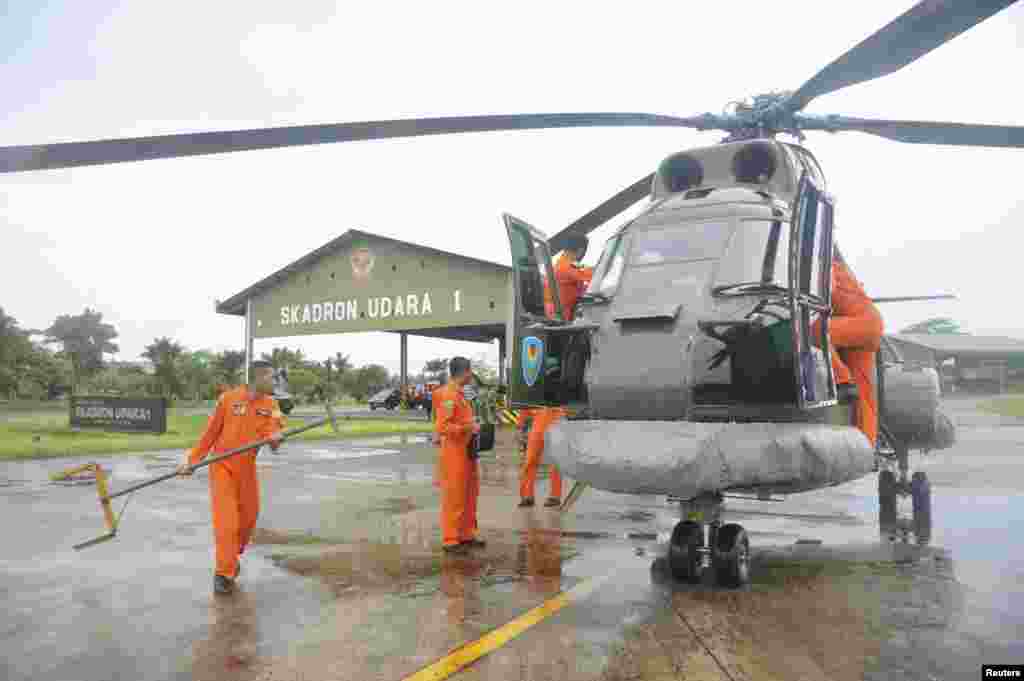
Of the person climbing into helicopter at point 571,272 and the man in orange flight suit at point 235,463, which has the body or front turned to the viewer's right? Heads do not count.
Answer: the person climbing into helicopter

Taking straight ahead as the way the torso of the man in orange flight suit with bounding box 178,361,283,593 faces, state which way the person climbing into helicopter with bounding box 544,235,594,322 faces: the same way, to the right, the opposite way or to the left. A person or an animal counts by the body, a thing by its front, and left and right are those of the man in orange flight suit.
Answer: to the left

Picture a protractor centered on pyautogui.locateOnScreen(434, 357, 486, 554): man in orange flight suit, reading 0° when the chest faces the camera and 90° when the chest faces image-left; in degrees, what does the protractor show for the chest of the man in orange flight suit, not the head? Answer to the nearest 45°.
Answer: approximately 270°

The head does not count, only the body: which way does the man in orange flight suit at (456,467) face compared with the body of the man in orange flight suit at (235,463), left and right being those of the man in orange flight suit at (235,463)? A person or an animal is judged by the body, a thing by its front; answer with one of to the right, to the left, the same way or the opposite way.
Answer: to the left

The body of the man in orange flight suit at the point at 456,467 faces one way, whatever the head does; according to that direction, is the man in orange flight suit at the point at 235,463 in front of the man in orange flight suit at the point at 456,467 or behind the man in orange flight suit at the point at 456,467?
behind

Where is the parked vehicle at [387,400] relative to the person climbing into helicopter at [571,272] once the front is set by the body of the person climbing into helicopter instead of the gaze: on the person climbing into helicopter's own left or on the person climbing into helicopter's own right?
on the person climbing into helicopter's own left

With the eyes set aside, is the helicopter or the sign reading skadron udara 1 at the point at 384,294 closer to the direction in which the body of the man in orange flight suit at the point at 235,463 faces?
the helicopter

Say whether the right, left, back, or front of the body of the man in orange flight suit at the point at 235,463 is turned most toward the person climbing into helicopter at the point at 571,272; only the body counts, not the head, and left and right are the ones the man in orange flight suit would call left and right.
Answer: left

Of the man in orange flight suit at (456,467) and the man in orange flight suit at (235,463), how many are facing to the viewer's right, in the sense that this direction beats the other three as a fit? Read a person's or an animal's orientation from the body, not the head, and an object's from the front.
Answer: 1

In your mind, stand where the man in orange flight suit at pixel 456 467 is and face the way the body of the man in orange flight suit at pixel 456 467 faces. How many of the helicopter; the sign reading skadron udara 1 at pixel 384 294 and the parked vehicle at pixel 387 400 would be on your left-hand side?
2
